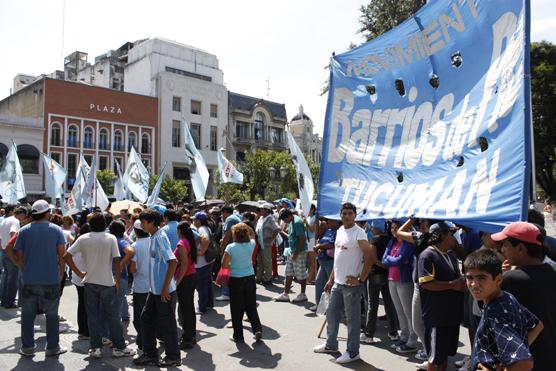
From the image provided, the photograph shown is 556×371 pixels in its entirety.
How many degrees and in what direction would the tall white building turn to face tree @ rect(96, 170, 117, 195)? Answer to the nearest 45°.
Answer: approximately 90° to its right

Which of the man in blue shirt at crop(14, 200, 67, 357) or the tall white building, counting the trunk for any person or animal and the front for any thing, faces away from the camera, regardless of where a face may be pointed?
the man in blue shirt

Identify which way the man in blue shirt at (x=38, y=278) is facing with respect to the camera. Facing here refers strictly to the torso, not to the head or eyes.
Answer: away from the camera

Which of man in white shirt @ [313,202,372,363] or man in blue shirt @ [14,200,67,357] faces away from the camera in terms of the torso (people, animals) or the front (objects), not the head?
the man in blue shirt

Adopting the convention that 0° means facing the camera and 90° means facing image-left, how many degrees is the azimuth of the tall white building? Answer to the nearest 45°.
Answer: approximately 315°

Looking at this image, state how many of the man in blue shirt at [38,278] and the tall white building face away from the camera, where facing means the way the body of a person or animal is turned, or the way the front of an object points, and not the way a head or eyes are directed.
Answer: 1
